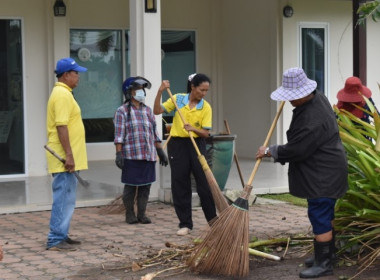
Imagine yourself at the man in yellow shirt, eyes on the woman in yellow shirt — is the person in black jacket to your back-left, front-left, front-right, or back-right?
front-right

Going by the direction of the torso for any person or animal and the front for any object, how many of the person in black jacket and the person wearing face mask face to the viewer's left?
1

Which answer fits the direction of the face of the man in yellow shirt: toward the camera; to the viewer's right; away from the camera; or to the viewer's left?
to the viewer's right

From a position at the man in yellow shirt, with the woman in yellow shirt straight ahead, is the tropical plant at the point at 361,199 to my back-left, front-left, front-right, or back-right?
front-right

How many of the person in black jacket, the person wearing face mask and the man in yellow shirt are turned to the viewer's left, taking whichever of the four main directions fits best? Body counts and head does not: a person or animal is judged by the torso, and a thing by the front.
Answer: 1

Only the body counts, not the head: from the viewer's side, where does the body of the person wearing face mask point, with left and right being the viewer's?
facing the viewer and to the right of the viewer

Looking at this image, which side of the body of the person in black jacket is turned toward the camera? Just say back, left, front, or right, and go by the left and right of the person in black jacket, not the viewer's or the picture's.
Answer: left

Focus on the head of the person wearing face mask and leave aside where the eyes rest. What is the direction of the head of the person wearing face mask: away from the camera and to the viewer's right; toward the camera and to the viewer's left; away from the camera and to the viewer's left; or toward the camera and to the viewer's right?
toward the camera and to the viewer's right

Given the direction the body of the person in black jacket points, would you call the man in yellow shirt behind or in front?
in front

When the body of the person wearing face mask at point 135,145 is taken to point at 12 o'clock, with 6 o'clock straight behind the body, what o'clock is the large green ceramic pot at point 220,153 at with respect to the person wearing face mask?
The large green ceramic pot is roughly at 9 o'clock from the person wearing face mask.

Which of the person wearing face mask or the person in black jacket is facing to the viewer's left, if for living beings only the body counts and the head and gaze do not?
the person in black jacket
